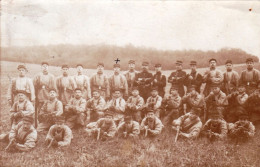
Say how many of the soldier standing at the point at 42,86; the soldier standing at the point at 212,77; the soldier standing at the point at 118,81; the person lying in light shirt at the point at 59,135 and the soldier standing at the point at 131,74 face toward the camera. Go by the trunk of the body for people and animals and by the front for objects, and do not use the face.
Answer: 5

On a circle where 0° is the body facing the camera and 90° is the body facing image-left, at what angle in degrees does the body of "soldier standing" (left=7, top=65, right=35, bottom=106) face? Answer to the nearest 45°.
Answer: approximately 0°

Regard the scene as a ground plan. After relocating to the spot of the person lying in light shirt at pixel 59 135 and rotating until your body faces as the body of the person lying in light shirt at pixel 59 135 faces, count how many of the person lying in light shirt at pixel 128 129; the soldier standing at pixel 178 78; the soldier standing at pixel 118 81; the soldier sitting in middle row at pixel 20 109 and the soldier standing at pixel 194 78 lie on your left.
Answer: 4

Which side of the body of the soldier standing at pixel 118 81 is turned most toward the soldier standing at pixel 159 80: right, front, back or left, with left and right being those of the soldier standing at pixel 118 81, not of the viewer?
left

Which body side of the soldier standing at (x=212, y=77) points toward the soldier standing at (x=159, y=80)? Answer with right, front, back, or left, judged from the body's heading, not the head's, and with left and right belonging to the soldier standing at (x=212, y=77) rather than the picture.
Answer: right

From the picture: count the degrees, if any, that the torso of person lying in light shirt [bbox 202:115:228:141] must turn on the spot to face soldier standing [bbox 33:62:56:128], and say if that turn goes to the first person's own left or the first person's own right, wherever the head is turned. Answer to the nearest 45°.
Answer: approximately 90° to the first person's own right

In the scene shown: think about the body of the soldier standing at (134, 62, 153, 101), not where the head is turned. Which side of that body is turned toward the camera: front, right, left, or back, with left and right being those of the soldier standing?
front

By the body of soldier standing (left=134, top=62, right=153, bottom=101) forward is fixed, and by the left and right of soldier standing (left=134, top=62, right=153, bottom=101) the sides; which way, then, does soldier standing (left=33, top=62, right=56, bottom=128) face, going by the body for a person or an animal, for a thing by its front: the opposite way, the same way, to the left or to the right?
the same way

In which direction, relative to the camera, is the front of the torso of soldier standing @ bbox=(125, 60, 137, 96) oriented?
toward the camera

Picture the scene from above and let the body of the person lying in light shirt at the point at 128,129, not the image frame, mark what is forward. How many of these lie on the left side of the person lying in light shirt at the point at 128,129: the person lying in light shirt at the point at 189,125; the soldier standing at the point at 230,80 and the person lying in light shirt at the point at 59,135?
2

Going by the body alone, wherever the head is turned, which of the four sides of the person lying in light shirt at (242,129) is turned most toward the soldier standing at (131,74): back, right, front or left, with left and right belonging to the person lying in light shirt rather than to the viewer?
right

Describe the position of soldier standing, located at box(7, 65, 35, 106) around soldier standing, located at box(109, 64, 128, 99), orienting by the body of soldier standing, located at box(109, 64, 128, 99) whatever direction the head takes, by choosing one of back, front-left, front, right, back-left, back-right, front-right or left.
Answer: right

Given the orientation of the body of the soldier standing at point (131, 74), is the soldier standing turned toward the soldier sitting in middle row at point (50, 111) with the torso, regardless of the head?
no

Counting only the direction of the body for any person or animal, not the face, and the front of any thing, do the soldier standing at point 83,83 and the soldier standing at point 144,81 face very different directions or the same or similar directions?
same or similar directions

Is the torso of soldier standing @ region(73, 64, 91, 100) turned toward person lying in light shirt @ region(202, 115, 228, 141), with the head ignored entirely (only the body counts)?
no

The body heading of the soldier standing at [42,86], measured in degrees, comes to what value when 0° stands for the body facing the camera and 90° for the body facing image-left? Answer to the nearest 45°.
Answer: approximately 0°

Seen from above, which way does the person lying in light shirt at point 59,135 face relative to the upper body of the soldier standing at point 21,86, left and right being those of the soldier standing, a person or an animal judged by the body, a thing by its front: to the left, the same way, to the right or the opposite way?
the same way
